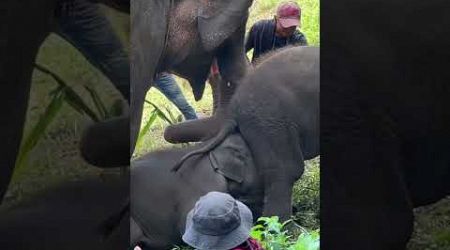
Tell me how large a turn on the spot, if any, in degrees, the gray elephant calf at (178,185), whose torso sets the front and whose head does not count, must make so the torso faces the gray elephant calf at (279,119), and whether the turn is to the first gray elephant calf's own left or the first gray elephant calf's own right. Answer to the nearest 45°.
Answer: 0° — it already faces it

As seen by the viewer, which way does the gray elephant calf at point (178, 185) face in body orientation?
to the viewer's right

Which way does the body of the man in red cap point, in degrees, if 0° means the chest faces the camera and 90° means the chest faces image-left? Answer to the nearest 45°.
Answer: approximately 315°
